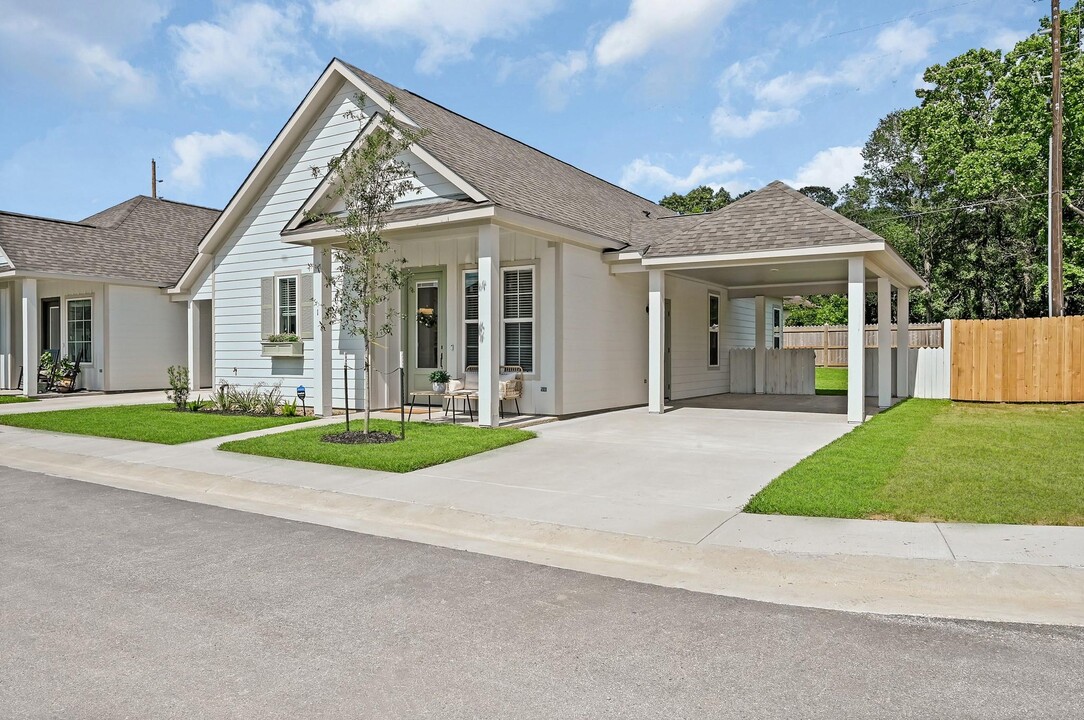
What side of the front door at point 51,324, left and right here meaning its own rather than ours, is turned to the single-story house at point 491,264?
left

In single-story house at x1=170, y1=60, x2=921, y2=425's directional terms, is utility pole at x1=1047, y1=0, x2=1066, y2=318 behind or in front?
behind

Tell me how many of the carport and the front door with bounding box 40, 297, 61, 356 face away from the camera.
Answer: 0

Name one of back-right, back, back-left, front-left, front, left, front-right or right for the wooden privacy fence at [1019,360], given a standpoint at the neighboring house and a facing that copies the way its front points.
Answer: left

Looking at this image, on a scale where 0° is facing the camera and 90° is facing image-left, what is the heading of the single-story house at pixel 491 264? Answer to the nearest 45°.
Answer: approximately 45°

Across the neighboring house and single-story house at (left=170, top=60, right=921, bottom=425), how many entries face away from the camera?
0

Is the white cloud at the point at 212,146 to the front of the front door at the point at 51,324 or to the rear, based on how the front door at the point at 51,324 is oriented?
to the rear

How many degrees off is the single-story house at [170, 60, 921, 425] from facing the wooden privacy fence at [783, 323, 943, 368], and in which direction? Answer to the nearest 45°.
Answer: approximately 180°

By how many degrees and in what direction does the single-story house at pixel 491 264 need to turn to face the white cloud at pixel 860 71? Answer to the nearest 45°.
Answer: approximately 180°

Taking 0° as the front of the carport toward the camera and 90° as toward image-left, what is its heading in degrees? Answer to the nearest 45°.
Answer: approximately 45°
